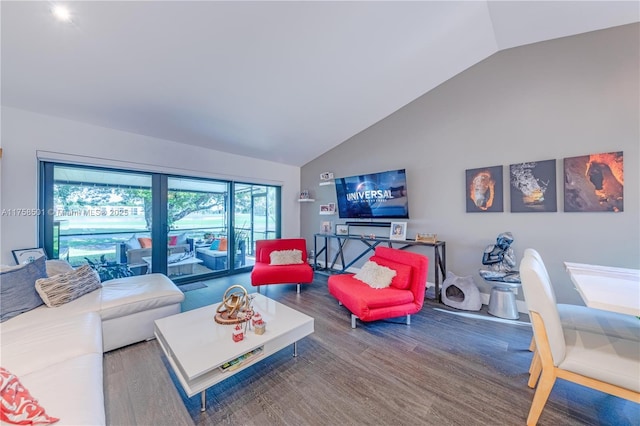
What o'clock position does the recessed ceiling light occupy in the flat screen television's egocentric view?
The recessed ceiling light is roughly at 12 o'clock from the flat screen television.

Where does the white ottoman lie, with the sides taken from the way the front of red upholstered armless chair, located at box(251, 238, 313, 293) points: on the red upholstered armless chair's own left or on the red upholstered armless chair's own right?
on the red upholstered armless chair's own right

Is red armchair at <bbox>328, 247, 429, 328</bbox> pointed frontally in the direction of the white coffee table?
yes

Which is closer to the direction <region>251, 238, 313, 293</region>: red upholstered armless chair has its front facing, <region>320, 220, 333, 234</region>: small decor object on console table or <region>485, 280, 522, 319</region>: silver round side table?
the silver round side table

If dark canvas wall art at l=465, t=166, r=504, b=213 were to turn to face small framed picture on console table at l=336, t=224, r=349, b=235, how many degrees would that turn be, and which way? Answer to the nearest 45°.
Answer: approximately 45° to its right

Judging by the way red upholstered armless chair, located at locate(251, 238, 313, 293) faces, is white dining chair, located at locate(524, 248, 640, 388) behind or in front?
in front

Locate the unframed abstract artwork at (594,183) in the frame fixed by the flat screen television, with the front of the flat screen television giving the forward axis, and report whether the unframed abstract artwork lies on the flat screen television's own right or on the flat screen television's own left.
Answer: on the flat screen television's own left

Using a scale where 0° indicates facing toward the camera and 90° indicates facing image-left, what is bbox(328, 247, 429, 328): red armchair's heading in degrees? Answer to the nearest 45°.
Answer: approximately 45°

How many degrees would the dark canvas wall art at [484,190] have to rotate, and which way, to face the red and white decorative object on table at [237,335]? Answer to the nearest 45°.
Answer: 0° — it already faces it

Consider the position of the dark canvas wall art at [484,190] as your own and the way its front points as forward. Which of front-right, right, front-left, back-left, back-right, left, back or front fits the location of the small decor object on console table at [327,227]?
front-right

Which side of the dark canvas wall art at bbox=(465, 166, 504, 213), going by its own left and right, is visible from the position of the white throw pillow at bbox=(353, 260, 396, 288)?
front

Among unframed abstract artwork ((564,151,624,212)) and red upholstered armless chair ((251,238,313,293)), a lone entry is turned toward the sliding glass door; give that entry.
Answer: the unframed abstract artwork

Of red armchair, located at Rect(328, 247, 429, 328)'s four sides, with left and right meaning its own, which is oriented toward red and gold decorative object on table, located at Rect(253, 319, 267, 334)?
front

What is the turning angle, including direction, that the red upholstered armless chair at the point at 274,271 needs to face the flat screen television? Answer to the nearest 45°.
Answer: approximately 90° to its left

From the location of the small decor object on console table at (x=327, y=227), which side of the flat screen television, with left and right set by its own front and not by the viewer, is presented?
right

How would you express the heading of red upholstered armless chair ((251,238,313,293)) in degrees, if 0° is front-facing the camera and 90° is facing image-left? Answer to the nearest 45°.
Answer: approximately 0°

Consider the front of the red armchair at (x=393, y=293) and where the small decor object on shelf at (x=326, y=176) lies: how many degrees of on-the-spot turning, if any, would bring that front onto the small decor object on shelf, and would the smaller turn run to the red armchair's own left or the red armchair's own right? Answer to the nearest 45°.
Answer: approximately 90° to the red armchair's own right

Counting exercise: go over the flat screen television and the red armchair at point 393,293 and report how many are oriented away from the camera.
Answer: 0
